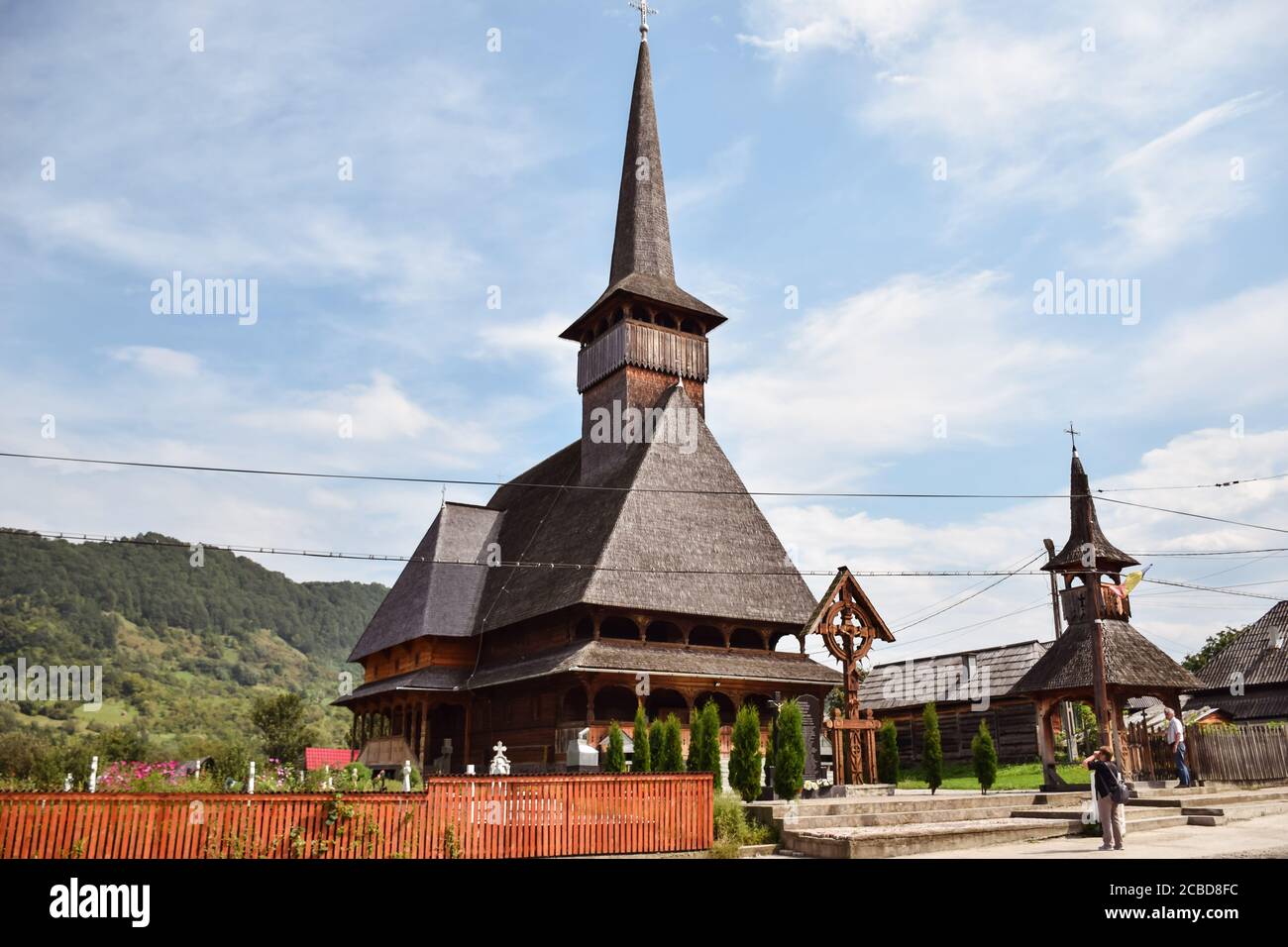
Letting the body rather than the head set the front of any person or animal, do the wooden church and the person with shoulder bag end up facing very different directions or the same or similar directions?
very different directions

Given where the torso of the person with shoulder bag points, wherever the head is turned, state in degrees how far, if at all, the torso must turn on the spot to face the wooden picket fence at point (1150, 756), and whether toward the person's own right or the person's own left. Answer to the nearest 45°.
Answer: approximately 45° to the person's own right

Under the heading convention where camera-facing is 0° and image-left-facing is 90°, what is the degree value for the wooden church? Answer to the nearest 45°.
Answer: approximately 315°

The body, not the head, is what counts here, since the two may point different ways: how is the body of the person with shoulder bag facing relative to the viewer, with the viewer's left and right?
facing away from the viewer and to the left of the viewer

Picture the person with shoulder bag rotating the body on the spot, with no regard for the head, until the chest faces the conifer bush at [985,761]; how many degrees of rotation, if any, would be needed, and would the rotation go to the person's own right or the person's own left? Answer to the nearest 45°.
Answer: approximately 45° to the person's own right

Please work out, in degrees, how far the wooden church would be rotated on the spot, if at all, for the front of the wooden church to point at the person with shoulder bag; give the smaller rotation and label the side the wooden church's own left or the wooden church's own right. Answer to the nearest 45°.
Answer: approximately 45° to the wooden church's own right

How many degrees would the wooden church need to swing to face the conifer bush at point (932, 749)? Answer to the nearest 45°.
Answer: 0° — it already faces it
